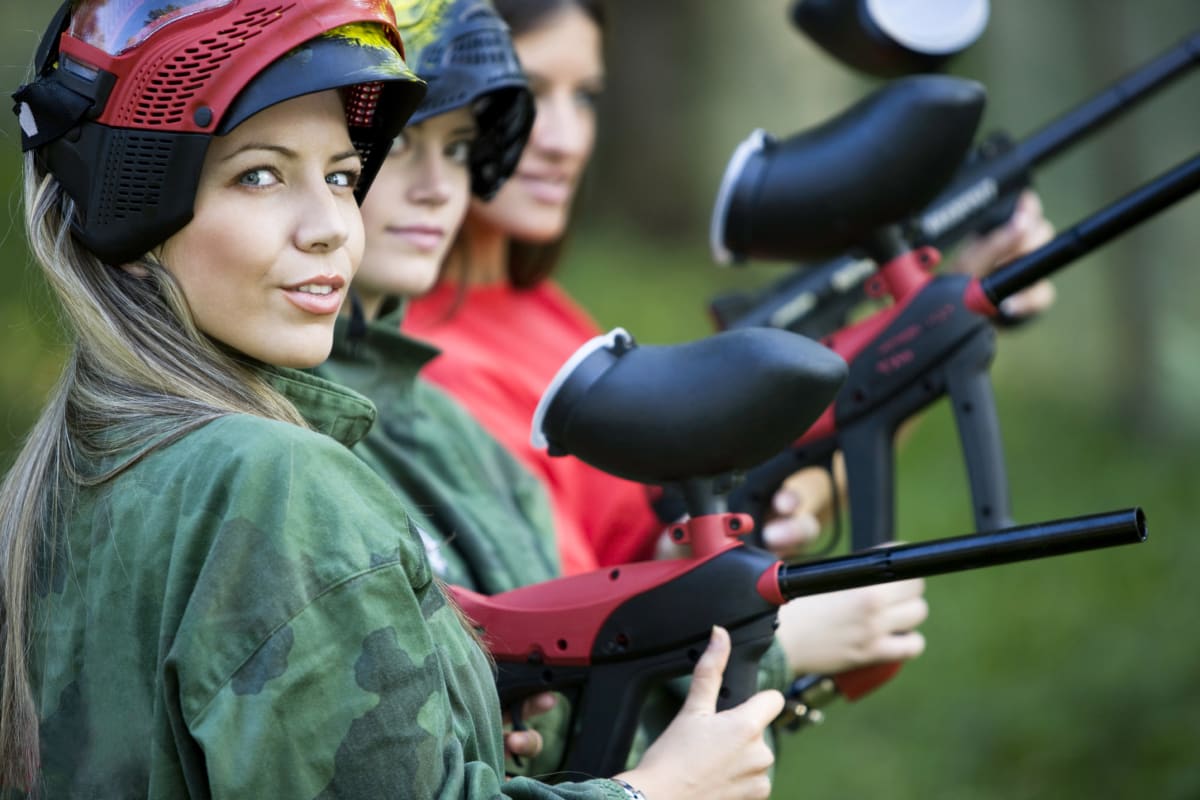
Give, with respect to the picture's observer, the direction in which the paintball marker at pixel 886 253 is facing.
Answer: facing to the right of the viewer

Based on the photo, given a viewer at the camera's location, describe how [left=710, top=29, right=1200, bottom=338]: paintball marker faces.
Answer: facing to the right of the viewer

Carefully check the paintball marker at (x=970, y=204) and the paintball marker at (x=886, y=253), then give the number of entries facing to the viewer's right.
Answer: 2

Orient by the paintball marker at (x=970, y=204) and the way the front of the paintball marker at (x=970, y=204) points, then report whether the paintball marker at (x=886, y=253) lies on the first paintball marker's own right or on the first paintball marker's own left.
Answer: on the first paintball marker's own right

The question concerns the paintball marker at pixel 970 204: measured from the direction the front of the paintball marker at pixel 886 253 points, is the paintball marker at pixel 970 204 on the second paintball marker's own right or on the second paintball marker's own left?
on the second paintball marker's own left
